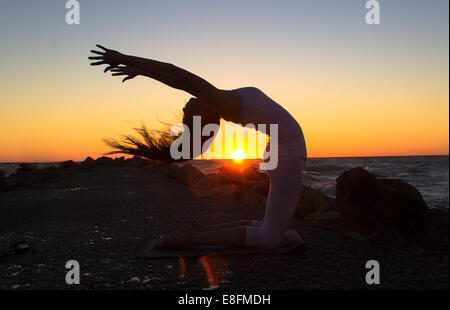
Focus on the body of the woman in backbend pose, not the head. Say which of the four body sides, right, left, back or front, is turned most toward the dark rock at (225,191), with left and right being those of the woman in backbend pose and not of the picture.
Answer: left

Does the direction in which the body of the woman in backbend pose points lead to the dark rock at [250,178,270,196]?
no

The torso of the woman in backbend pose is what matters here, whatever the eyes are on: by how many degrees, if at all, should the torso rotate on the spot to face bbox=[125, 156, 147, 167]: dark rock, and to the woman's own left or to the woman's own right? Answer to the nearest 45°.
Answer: approximately 90° to the woman's own left

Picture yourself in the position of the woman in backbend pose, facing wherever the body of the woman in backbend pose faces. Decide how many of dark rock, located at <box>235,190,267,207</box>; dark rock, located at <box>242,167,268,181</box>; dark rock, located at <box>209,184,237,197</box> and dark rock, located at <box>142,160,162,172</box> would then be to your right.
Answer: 0

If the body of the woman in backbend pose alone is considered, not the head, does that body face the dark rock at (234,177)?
no

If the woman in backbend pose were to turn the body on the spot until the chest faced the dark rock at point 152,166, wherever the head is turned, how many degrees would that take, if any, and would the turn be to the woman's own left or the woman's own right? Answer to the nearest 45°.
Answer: approximately 90° to the woman's own left

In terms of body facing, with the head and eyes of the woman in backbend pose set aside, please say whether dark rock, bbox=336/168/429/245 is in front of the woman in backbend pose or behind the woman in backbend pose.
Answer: in front

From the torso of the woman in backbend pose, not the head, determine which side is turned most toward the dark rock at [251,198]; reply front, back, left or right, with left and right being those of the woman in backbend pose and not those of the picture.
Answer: left

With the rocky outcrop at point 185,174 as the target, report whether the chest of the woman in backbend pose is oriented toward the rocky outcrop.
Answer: no

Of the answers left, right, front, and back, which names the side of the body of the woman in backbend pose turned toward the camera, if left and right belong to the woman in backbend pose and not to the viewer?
right

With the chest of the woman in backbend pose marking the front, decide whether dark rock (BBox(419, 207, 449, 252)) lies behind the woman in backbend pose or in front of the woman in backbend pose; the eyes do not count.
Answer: in front
